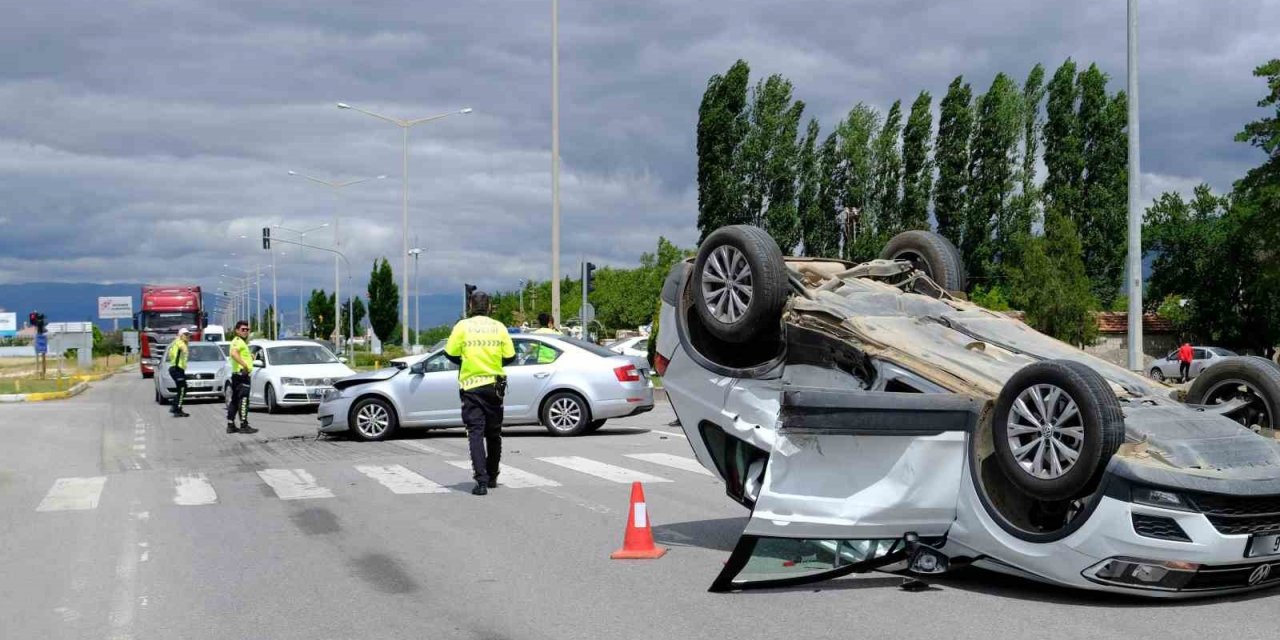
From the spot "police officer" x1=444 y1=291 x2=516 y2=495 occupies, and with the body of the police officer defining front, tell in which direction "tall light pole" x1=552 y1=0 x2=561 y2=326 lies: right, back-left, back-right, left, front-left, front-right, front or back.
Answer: front

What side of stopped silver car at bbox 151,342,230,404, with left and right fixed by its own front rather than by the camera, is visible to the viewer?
front

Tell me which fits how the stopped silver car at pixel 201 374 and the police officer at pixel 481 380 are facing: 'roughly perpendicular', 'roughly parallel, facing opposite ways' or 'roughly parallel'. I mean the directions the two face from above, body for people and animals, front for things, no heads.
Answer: roughly parallel, facing opposite ways

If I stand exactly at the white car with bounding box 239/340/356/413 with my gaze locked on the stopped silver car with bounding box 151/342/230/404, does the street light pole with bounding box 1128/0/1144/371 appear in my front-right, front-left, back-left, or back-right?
back-right

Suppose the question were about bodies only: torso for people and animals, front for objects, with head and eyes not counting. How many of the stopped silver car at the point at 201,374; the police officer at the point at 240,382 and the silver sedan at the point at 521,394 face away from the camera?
0

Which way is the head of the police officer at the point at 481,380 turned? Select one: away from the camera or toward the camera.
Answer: away from the camera

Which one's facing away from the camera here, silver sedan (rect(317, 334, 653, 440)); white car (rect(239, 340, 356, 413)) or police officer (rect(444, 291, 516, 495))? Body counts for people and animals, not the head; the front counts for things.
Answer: the police officer

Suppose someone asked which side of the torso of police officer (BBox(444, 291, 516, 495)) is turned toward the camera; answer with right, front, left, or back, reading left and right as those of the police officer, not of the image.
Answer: back

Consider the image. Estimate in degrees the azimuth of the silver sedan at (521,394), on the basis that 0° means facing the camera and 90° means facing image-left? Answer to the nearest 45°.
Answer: approximately 90°

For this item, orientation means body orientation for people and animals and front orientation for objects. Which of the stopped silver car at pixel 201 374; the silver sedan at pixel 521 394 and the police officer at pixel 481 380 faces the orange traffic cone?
the stopped silver car

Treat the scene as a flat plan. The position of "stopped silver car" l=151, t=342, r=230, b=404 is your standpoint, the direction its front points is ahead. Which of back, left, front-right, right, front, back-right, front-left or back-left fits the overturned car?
front

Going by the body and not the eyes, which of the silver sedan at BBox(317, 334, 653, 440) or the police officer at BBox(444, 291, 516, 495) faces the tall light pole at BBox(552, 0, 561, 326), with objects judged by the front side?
the police officer
